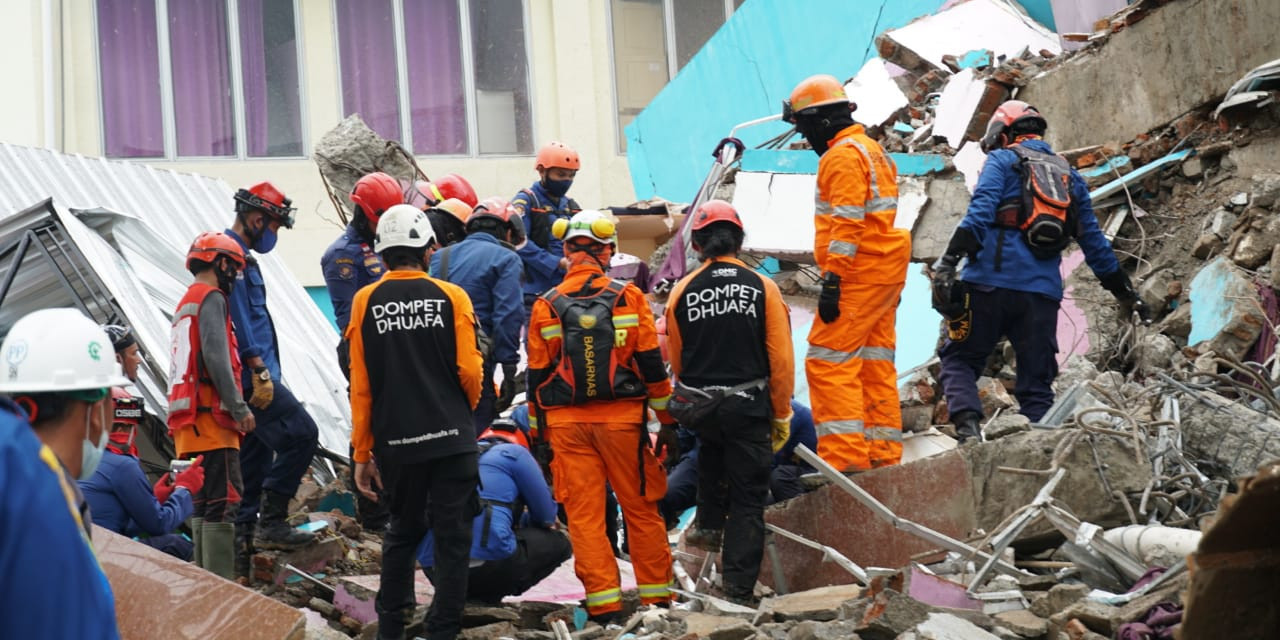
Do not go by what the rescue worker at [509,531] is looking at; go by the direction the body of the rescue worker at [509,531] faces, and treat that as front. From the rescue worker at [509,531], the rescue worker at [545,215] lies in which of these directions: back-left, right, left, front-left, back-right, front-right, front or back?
front-left

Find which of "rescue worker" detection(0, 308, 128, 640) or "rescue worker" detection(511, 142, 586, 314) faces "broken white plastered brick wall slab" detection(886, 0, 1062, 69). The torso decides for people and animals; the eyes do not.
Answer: "rescue worker" detection(0, 308, 128, 640)

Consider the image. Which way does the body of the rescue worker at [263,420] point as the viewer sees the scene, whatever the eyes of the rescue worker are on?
to the viewer's right

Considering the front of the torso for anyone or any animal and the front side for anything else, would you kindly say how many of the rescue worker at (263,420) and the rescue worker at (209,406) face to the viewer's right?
2

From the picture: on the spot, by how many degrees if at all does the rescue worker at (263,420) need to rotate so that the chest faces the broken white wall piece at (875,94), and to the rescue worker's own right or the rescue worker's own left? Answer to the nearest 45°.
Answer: approximately 45° to the rescue worker's own left

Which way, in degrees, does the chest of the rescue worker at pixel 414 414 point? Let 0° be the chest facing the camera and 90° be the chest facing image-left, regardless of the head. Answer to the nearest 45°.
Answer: approximately 180°

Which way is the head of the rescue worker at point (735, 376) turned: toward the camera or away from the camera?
away from the camera

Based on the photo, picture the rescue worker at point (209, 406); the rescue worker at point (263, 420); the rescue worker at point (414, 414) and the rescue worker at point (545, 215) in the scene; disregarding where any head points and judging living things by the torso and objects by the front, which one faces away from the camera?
the rescue worker at point (414, 414)

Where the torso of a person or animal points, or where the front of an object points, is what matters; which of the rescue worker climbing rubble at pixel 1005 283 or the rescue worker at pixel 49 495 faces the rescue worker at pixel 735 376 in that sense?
the rescue worker at pixel 49 495

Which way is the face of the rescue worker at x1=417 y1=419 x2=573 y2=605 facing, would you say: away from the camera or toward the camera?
away from the camera

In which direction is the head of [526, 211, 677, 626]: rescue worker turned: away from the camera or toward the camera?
away from the camera

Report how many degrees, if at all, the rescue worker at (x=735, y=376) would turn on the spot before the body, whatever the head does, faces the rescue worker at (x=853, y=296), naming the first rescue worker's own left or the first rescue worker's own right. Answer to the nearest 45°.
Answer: approximately 45° to the first rescue worker's own right

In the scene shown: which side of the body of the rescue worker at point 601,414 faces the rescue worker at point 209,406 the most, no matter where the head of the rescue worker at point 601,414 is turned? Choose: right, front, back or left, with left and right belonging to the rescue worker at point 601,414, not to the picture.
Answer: left

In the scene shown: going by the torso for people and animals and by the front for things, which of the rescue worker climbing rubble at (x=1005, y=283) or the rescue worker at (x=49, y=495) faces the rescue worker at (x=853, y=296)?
the rescue worker at (x=49, y=495)

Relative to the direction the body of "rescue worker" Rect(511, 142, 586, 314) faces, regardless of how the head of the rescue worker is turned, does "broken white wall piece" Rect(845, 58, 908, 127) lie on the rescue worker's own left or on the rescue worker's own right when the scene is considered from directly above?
on the rescue worker's own left

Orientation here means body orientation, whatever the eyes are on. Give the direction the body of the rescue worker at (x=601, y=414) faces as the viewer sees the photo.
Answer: away from the camera
